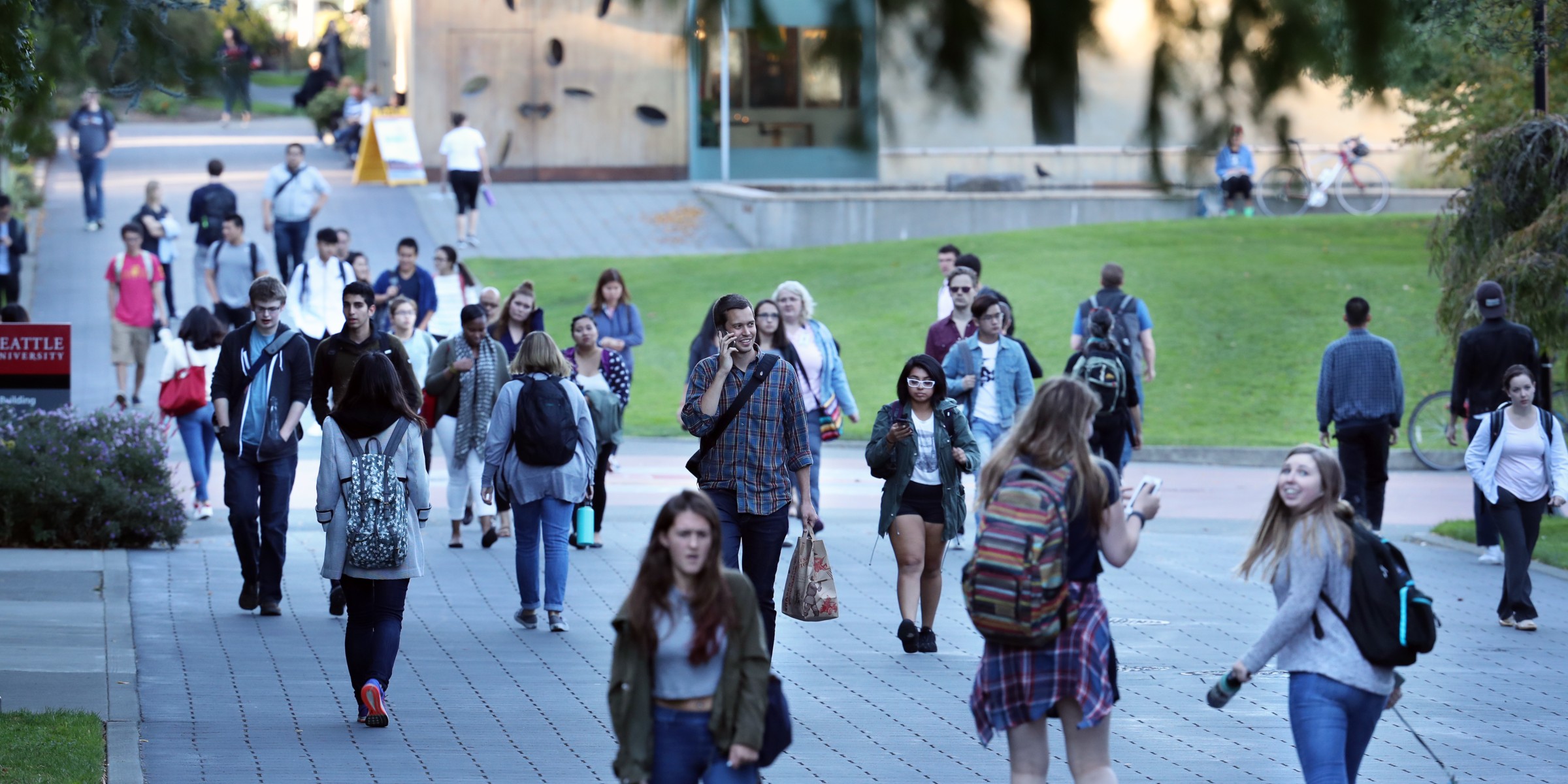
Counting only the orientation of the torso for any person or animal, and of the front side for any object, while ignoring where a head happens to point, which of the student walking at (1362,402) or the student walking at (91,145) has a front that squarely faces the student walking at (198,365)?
the student walking at (91,145)

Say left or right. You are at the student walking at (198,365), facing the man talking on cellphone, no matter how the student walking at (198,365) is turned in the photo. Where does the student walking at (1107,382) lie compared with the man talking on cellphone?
left

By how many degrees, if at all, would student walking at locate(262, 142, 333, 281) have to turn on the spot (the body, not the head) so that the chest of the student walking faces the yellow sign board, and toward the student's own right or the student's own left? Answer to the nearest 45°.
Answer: approximately 180°

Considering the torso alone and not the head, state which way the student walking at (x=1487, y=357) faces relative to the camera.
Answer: away from the camera

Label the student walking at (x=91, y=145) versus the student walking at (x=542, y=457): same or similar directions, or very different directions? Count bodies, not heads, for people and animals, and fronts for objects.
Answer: very different directions

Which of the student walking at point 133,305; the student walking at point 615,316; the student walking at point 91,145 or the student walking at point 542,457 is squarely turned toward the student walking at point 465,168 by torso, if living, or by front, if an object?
the student walking at point 542,457

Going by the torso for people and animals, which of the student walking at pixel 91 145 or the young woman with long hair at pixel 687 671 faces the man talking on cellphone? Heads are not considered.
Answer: the student walking

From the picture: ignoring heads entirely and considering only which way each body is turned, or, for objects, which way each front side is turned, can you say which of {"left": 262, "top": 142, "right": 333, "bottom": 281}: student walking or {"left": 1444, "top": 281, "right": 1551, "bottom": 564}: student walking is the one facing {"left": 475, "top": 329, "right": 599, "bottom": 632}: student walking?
{"left": 262, "top": 142, "right": 333, "bottom": 281}: student walking

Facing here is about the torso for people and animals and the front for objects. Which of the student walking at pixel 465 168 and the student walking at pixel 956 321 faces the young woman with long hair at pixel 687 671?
the student walking at pixel 956 321

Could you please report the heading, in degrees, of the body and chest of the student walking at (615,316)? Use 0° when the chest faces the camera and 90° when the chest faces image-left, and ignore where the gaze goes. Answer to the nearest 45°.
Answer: approximately 0°

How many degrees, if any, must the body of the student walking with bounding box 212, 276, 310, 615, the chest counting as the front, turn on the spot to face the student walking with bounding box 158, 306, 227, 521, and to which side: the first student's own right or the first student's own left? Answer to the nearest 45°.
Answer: approximately 180°
